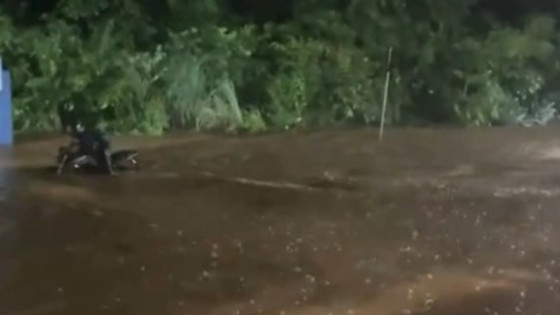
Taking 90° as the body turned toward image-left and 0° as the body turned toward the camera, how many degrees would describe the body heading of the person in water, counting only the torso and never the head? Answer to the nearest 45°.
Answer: approximately 90°
